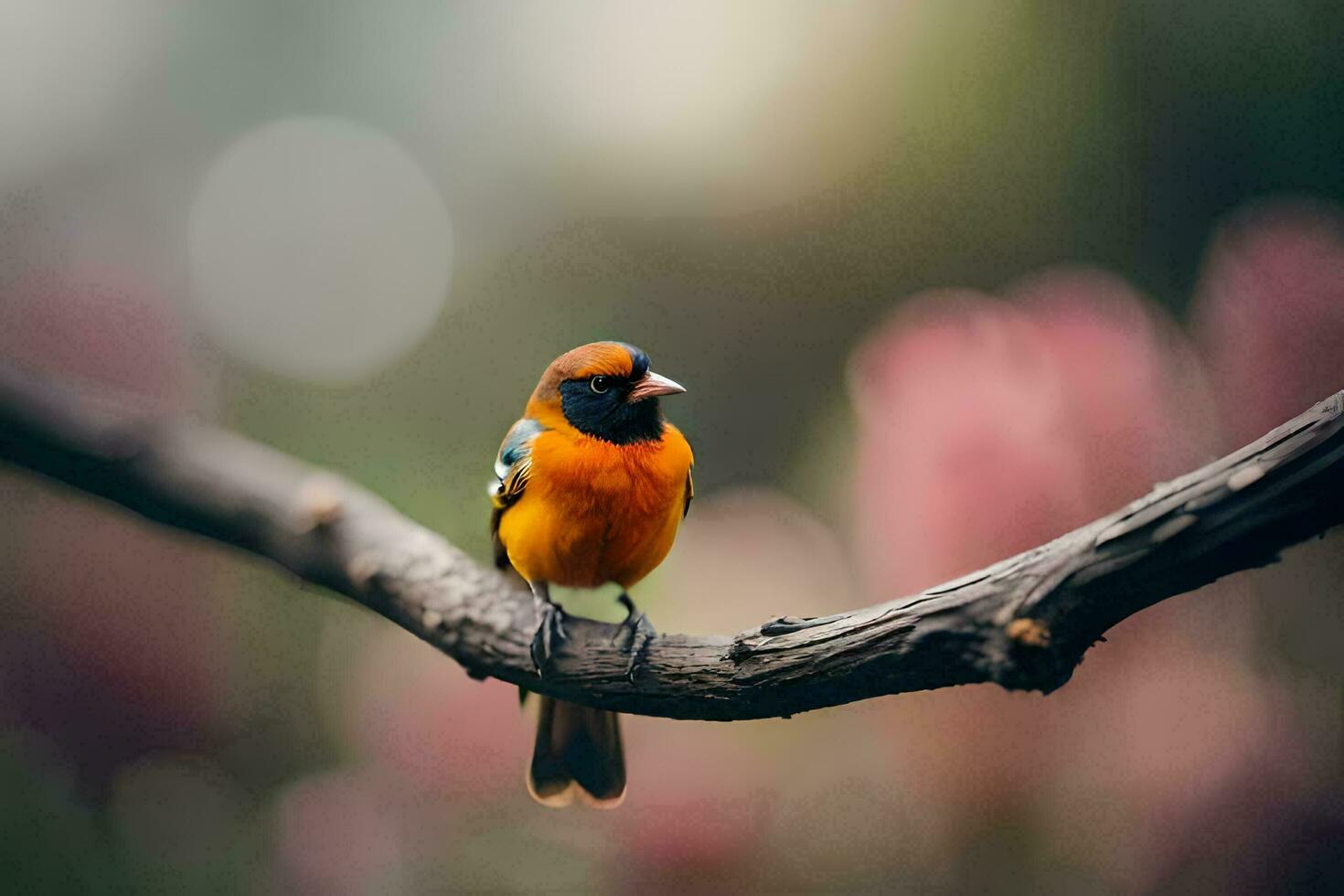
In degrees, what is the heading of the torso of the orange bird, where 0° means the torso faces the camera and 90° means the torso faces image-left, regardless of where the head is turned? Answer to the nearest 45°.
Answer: approximately 315°
